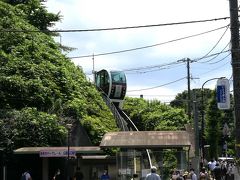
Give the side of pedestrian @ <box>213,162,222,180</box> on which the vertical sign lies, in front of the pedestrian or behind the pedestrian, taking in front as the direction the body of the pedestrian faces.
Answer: behind

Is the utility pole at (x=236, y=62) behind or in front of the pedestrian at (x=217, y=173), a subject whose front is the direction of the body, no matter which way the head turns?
behind

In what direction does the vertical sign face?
toward the camera
